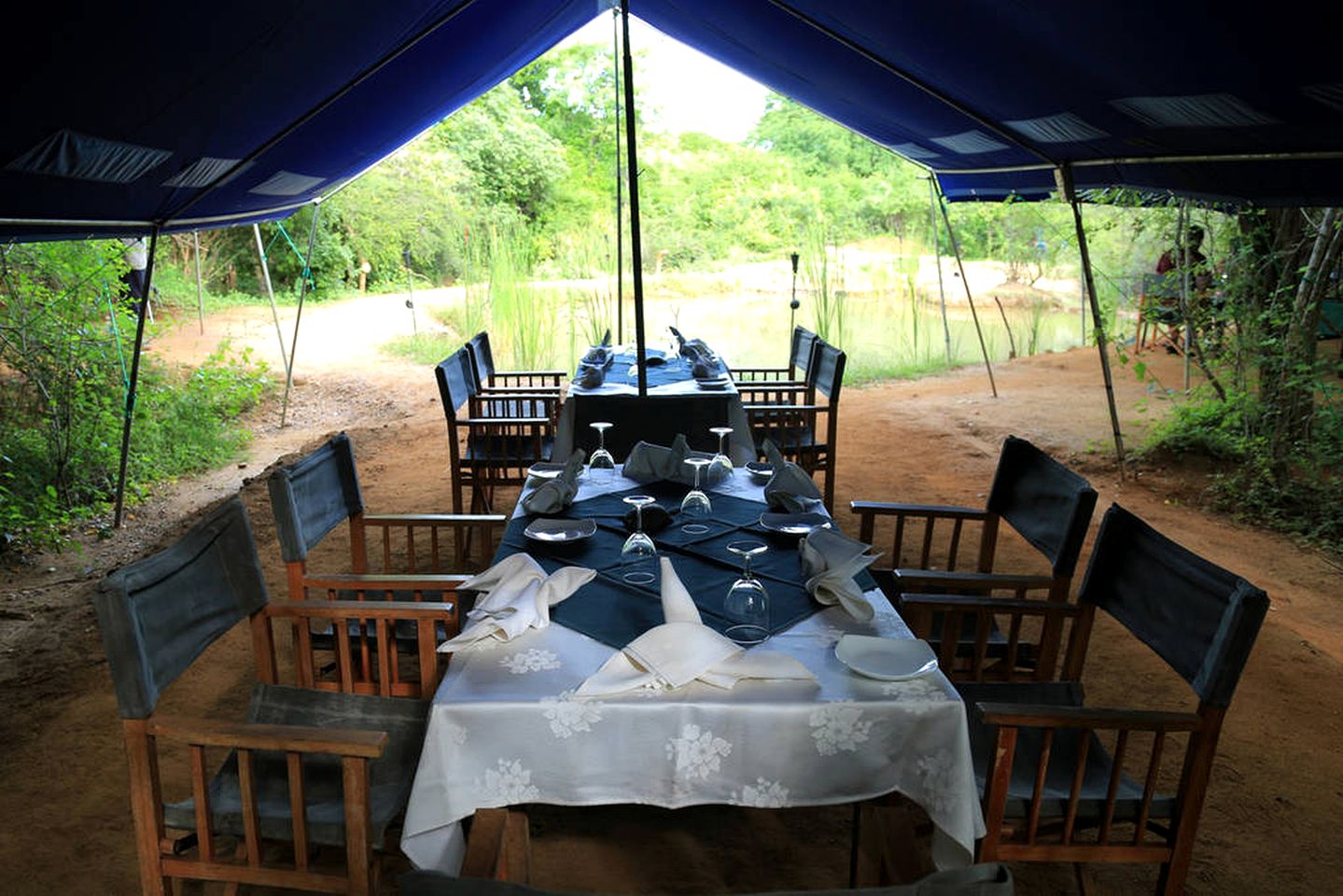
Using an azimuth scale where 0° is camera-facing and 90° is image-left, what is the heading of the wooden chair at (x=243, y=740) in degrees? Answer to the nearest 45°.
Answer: approximately 315°

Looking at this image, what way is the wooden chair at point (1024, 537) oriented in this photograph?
to the viewer's left

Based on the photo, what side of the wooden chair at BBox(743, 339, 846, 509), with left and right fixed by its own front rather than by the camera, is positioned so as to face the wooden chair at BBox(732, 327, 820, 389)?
right

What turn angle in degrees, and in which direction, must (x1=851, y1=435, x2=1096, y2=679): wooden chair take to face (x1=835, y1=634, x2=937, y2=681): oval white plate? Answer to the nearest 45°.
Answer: approximately 90° to its left

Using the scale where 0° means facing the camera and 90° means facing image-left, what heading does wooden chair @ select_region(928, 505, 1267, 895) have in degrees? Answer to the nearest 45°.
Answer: approximately 45°

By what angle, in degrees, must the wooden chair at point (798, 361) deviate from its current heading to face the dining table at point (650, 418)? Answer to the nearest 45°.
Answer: approximately 45° to its left

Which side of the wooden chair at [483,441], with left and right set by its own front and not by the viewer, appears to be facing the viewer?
right

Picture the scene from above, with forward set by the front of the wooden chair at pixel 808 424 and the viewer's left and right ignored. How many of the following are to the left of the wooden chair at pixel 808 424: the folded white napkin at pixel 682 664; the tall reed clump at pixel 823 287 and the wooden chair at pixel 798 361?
1

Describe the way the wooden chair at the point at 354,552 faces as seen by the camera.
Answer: facing to the right of the viewer

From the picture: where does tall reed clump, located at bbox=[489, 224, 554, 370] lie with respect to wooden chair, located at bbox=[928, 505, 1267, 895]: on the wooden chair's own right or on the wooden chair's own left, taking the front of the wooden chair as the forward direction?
on the wooden chair's own right

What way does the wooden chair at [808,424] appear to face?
to the viewer's left

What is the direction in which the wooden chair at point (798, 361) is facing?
to the viewer's left
